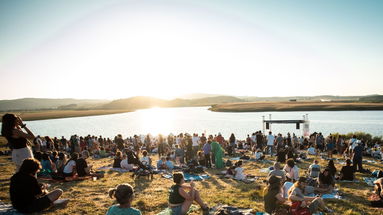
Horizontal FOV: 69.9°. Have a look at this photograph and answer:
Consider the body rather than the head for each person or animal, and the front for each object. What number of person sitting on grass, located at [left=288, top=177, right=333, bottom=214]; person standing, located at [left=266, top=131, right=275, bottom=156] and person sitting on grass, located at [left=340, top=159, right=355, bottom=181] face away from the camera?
2

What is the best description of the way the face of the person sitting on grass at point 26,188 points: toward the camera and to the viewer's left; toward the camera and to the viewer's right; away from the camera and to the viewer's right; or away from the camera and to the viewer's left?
away from the camera and to the viewer's right

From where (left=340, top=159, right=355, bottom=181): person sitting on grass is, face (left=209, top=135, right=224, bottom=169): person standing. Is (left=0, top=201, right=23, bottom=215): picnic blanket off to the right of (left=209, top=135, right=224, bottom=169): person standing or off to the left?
left

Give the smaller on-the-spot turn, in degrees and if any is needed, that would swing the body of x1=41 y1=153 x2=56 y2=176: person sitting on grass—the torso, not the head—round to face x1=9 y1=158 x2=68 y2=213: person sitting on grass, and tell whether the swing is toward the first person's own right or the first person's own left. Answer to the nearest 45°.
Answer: approximately 135° to the first person's own right

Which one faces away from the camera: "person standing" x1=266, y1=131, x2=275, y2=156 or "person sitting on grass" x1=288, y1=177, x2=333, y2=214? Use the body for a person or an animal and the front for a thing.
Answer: the person standing

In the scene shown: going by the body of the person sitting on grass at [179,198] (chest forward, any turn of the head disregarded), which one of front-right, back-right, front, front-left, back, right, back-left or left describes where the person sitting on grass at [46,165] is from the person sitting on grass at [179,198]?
left

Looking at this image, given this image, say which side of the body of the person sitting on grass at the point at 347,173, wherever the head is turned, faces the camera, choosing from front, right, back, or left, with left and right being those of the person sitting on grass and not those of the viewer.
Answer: back

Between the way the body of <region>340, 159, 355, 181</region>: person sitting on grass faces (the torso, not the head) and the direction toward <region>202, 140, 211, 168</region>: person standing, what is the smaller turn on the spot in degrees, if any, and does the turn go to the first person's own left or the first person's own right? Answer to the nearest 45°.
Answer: approximately 90° to the first person's own left

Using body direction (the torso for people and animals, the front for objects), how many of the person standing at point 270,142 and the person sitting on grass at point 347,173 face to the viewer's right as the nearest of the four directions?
0

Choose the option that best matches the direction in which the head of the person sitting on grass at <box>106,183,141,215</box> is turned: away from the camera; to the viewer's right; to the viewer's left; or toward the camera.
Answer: away from the camera

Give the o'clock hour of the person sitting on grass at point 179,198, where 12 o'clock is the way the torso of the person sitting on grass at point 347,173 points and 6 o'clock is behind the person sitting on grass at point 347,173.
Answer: the person sitting on grass at point 179,198 is roughly at 7 o'clock from the person sitting on grass at point 347,173.

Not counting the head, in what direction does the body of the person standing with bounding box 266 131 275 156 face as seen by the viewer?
away from the camera
